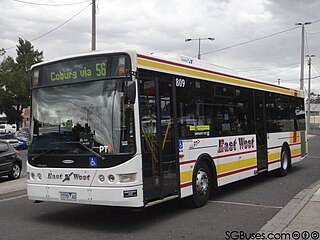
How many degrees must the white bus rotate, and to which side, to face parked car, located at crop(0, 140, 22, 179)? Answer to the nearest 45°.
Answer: approximately 90° to its right

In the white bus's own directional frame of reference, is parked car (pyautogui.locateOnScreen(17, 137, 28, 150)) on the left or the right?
on its right

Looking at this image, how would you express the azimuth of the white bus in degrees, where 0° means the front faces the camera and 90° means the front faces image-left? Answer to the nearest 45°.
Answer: approximately 45°
